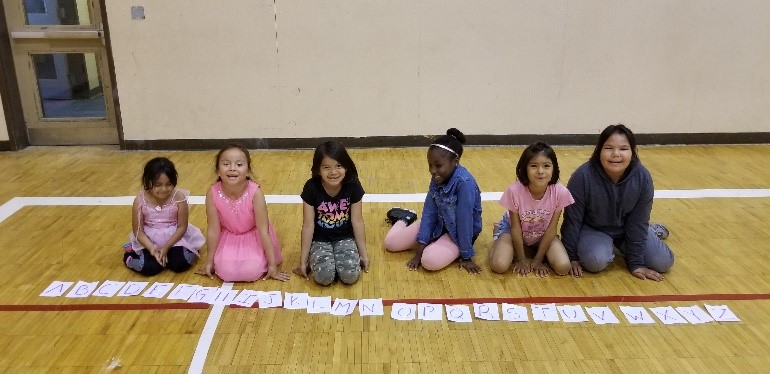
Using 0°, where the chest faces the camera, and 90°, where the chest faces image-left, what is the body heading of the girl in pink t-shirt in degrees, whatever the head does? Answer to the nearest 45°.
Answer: approximately 0°

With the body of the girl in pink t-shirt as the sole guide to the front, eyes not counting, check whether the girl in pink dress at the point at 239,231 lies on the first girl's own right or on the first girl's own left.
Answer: on the first girl's own right

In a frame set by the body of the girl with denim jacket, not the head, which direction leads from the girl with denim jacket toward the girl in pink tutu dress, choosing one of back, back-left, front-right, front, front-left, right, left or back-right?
front-right

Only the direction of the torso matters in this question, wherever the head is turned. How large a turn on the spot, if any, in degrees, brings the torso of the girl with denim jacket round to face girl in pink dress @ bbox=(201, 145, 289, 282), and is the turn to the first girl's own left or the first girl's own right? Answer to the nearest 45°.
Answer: approximately 45° to the first girl's own right

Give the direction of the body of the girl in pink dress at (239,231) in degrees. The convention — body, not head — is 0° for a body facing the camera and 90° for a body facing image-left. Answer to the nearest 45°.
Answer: approximately 0°
